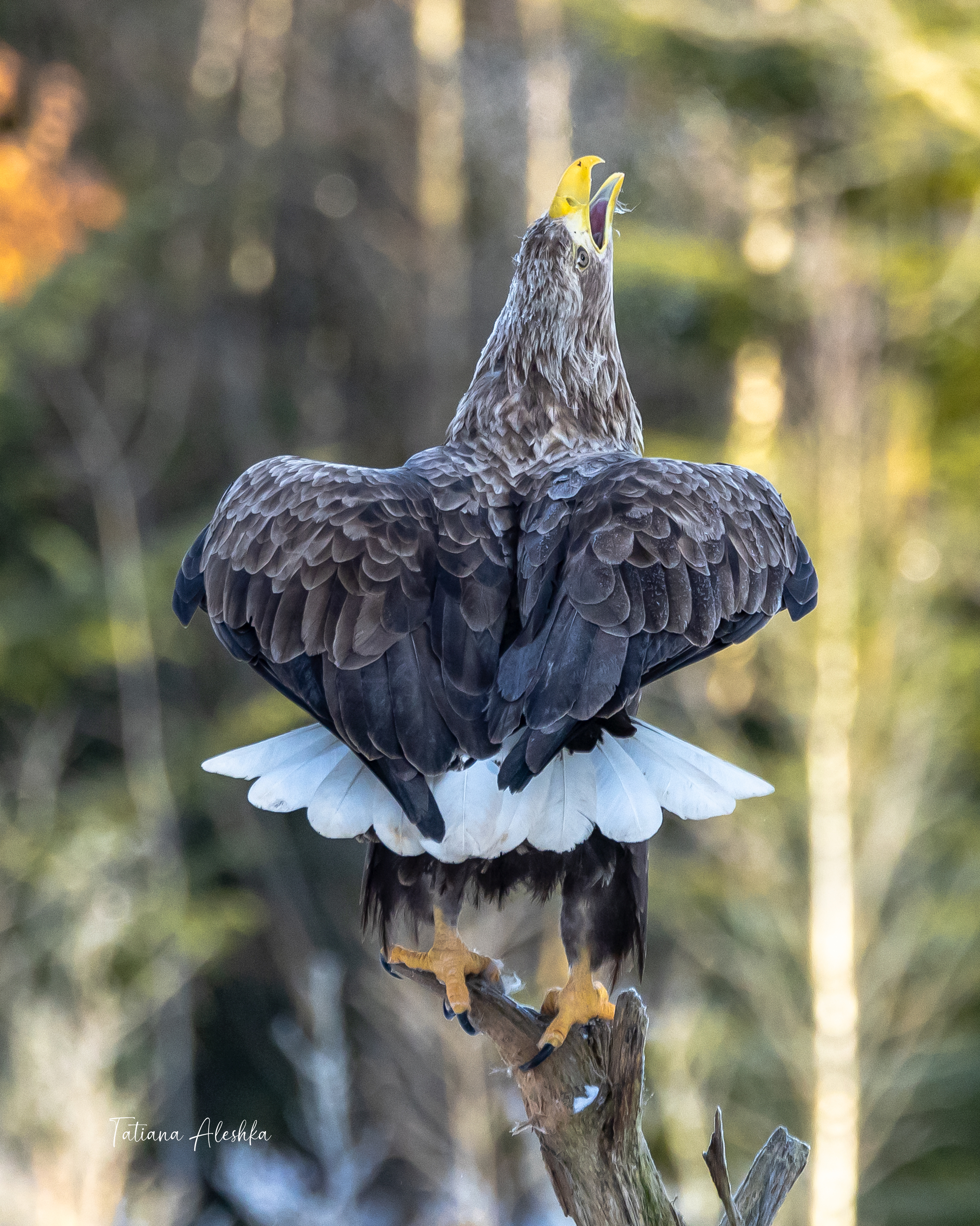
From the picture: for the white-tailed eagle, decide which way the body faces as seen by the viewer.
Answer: away from the camera
